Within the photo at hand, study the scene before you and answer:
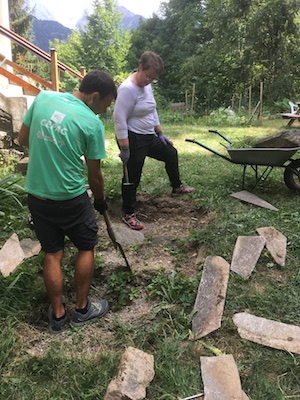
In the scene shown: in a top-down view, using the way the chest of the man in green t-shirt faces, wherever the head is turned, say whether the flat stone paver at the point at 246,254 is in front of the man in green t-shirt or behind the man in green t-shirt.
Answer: in front

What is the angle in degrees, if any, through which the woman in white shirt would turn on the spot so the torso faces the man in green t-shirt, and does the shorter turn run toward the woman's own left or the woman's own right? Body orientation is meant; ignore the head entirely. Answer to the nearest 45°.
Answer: approximately 45° to the woman's own right

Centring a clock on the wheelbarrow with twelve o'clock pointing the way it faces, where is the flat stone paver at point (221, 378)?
The flat stone paver is roughly at 3 o'clock from the wheelbarrow.

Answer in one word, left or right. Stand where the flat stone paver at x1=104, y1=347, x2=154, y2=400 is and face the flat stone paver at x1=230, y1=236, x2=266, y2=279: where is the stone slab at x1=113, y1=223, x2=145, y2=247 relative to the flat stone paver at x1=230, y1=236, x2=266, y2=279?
left

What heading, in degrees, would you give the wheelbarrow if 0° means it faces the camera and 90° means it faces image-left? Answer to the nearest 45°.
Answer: approximately 270°

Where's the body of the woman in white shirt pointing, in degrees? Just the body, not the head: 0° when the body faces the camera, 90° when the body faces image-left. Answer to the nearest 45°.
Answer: approximately 315°

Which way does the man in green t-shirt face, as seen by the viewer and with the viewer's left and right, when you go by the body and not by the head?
facing away from the viewer and to the right of the viewer

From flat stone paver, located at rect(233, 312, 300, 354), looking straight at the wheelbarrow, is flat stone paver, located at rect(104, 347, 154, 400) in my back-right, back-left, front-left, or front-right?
back-left

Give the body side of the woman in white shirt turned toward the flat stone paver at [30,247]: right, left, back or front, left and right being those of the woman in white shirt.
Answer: right

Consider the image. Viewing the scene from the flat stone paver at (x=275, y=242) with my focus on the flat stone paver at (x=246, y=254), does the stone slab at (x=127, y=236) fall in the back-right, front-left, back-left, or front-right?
front-right

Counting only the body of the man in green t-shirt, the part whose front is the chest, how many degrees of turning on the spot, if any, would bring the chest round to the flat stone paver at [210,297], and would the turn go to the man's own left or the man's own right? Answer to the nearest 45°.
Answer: approximately 45° to the man's own right

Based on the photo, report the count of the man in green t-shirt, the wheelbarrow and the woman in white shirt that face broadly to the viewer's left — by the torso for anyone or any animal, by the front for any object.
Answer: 0
